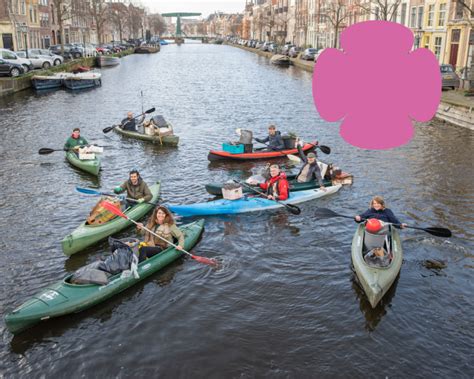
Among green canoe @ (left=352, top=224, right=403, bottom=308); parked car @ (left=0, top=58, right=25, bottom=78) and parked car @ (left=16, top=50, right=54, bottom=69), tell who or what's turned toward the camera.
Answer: the green canoe

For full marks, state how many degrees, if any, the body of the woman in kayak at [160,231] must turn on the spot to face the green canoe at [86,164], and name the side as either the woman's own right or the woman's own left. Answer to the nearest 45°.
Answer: approximately 135° to the woman's own right

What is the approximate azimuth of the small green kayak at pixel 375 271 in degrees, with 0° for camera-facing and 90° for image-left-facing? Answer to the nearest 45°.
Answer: approximately 0°

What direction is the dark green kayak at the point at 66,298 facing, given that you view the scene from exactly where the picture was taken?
facing the viewer and to the left of the viewer
